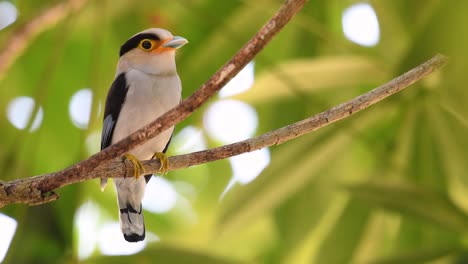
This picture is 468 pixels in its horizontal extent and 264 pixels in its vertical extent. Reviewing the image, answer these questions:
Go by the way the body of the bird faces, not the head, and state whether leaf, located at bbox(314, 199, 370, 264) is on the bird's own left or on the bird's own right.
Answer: on the bird's own left

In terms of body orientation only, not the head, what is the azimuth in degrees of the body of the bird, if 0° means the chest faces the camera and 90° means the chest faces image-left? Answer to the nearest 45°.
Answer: approximately 315°

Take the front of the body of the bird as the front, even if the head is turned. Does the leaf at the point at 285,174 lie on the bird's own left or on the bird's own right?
on the bird's own left
